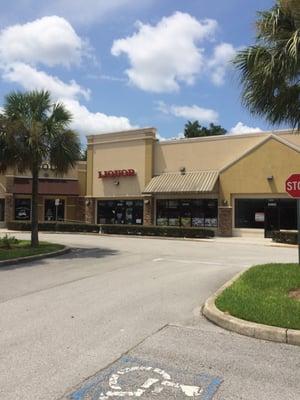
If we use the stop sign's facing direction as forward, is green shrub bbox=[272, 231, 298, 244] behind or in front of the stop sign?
behind

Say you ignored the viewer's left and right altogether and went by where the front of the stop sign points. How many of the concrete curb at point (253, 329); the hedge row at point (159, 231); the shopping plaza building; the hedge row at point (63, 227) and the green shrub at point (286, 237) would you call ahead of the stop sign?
1

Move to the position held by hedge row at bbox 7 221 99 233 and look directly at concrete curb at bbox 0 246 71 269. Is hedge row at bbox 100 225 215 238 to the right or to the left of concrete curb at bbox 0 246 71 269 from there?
left

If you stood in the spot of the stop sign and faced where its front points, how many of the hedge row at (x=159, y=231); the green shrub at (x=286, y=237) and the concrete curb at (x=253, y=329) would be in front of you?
1

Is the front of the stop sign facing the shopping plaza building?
no

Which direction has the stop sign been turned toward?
toward the camera

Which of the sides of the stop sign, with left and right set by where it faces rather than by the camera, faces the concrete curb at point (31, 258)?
right

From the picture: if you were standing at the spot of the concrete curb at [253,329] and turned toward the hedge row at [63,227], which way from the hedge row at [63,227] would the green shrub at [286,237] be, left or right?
right

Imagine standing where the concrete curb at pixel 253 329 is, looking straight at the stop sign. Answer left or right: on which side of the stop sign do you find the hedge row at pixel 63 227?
left

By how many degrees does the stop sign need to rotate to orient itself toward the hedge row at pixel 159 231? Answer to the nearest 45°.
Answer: approximately 135° to its right

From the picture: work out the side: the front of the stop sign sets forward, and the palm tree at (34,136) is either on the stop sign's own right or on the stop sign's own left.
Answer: on the stop sign's own right

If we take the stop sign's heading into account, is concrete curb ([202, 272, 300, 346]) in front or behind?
in front

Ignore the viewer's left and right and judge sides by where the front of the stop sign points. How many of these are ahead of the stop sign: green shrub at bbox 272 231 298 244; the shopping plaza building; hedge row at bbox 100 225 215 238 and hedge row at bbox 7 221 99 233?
0
